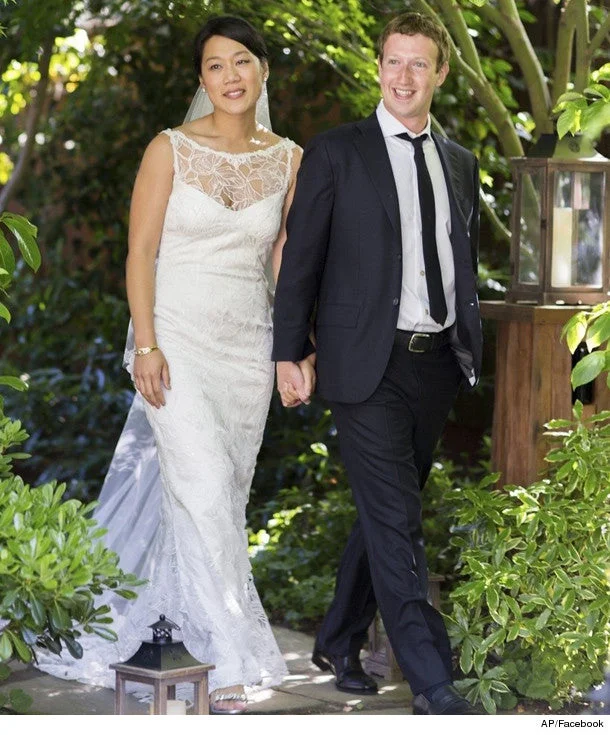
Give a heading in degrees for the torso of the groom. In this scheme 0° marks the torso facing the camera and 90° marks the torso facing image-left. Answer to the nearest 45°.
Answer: approximately 315°

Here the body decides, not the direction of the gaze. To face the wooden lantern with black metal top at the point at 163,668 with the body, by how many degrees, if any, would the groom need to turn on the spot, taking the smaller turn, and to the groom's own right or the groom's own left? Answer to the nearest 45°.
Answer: approximately 90° to the groom's own right

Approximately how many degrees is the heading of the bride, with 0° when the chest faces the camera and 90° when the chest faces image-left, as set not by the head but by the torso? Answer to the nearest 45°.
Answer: approximately 315°
